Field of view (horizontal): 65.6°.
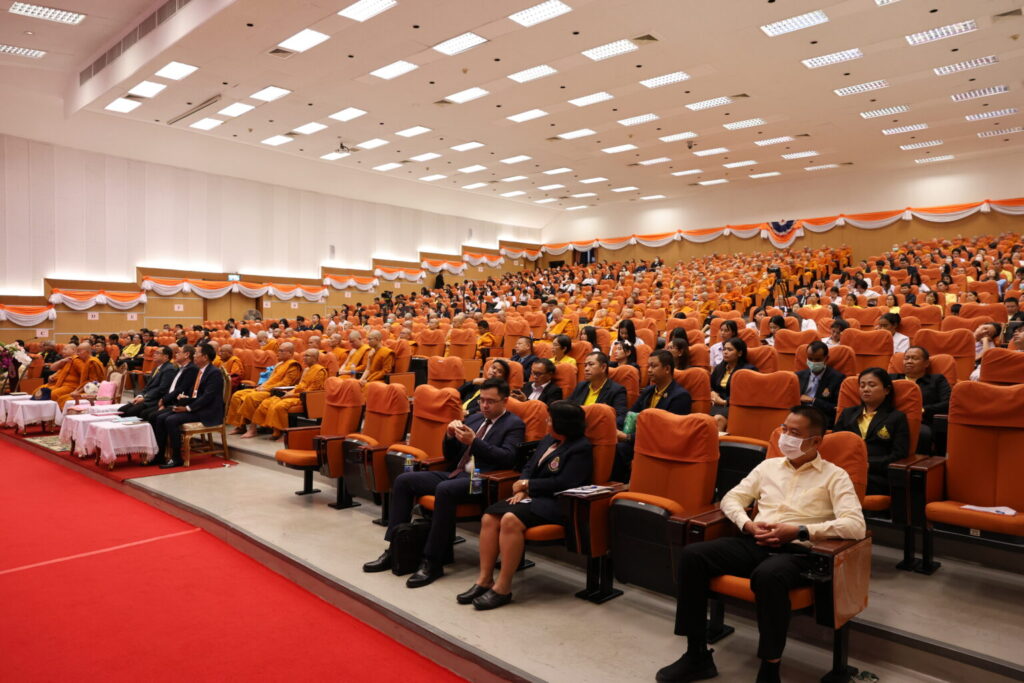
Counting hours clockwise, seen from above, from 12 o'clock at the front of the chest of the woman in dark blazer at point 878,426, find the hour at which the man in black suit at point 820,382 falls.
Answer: The man in black suit is roughly at 4 o'clock from the woman in dark blazer.

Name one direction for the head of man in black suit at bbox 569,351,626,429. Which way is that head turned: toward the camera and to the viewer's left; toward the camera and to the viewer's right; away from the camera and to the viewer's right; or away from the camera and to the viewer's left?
toward the camera and to the viewer's left

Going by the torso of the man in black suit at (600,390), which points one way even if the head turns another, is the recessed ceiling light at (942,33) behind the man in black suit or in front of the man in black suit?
behind

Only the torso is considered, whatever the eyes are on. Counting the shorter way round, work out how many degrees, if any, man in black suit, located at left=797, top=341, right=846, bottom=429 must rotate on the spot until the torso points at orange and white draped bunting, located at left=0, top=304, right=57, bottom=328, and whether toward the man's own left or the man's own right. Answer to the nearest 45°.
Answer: approximately 45° to the man's own right

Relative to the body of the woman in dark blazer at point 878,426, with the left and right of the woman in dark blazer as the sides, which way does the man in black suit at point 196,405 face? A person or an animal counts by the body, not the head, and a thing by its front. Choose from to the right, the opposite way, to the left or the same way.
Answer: the same way

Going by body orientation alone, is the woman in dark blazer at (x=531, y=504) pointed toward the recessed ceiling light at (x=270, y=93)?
no

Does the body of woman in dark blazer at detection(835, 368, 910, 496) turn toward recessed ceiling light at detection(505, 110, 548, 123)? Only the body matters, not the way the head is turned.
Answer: no

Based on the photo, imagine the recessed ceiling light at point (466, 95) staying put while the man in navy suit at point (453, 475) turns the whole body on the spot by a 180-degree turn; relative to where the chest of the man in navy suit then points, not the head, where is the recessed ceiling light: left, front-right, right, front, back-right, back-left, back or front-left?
front-left

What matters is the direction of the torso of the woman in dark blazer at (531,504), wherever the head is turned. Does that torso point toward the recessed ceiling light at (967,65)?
no

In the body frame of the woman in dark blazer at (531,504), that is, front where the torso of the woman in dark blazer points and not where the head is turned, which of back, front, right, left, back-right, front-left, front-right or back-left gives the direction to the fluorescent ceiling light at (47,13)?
right

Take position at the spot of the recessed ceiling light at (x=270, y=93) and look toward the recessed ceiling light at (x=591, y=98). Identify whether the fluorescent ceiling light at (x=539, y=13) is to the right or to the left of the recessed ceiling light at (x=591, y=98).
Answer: right

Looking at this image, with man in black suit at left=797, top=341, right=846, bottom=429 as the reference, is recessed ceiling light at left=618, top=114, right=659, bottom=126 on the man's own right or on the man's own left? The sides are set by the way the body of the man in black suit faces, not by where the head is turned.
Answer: on the man's own right

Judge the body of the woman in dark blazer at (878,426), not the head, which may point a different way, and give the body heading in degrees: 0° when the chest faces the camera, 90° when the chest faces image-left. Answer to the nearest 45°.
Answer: approximately 45°

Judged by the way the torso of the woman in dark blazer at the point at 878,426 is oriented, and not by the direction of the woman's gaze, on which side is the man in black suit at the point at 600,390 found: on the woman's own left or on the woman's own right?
on the woman's own right

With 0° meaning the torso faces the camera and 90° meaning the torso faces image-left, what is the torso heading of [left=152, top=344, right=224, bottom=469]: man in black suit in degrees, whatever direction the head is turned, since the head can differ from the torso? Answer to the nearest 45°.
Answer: approximately 90°

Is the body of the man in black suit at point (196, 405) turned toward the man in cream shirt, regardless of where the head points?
no

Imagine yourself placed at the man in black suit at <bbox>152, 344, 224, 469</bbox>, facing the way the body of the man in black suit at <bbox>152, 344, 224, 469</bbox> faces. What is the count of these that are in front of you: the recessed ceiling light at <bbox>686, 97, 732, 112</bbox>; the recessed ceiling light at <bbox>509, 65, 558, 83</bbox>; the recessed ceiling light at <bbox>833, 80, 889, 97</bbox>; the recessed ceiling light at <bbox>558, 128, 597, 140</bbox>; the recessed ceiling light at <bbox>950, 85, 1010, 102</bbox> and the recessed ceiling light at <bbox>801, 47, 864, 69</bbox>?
0
